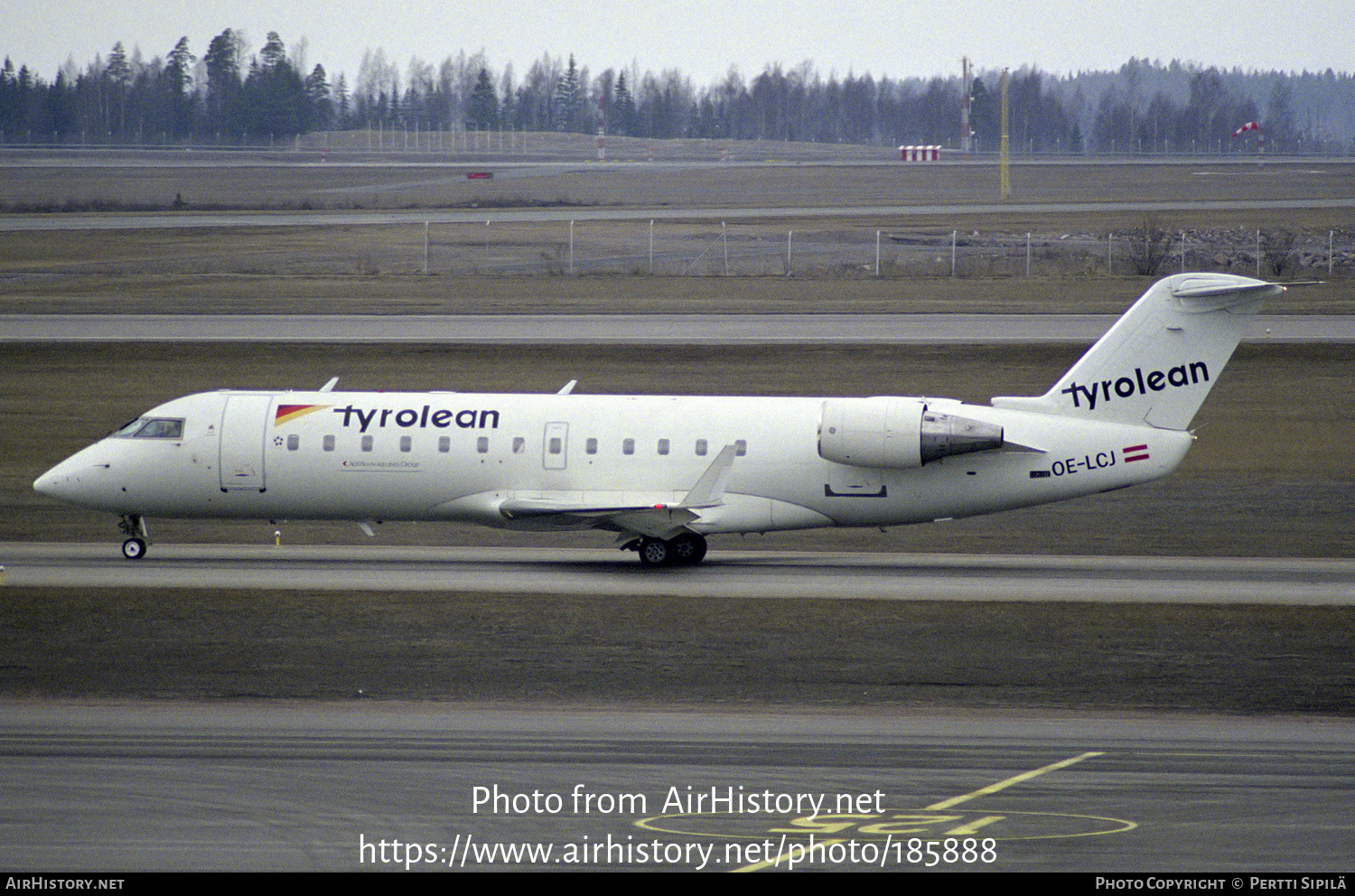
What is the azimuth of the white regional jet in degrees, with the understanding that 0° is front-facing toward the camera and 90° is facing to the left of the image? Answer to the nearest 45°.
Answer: approximately 90°
